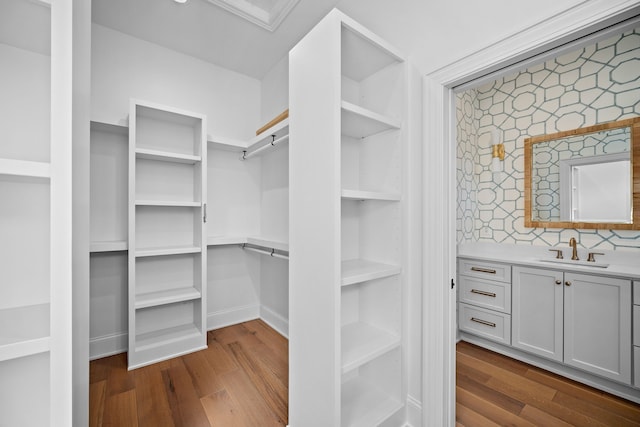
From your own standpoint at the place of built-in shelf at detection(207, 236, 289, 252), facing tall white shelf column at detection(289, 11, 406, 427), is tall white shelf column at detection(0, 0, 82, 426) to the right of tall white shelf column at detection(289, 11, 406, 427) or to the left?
right

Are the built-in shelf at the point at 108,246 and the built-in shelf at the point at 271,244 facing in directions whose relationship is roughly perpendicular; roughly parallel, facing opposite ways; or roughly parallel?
roughly perpendicular

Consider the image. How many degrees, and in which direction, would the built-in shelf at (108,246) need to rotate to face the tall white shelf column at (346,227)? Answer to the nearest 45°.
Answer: approximately 45° to its left

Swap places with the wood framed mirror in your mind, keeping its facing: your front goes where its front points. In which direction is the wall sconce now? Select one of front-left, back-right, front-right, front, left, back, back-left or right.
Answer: front-right

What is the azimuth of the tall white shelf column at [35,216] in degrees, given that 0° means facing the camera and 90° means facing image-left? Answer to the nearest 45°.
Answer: approximately 315°

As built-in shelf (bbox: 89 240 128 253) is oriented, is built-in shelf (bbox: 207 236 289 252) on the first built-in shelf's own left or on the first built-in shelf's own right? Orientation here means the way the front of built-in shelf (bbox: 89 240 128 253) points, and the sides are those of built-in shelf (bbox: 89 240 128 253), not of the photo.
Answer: on the first built-in shelf's own left

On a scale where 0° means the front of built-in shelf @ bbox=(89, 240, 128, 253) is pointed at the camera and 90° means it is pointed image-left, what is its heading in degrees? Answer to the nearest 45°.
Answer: approximately 0°
